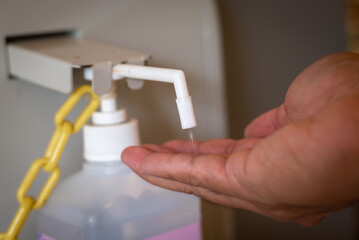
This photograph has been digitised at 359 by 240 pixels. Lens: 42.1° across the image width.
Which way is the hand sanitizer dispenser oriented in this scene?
to the viewer's right
